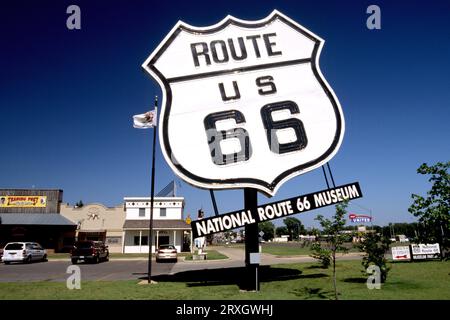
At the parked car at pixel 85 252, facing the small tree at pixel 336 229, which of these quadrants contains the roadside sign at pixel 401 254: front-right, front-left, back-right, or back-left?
front-left

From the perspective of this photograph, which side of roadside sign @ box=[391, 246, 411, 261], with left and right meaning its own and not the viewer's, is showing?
front

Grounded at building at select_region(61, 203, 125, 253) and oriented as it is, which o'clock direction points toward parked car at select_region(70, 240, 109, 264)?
The parked car is roughly at 12 o'clock from the building.

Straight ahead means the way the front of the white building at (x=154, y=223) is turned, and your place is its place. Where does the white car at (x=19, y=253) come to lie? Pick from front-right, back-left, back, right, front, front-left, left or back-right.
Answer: front-right

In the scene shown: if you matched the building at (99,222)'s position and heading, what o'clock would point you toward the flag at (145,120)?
The flag is roughly at 12 o'clock from the building.

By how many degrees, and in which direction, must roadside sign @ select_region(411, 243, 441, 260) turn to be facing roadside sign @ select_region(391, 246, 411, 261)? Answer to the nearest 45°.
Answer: approximately 45° to its right

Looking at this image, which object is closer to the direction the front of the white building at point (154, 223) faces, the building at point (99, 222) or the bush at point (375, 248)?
the bush

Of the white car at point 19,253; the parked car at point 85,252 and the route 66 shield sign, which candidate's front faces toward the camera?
the route 66 shield sign

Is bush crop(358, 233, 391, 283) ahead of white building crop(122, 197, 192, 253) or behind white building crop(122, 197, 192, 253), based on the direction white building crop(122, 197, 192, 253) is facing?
ahead

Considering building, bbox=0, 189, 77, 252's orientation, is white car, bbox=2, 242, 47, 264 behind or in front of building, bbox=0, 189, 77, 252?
in front

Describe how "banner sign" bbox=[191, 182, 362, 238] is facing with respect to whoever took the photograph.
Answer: facing the viewer

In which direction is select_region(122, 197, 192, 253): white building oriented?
toward the camera

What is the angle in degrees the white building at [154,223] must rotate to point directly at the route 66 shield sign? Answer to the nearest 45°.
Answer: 0° — it already faces it
